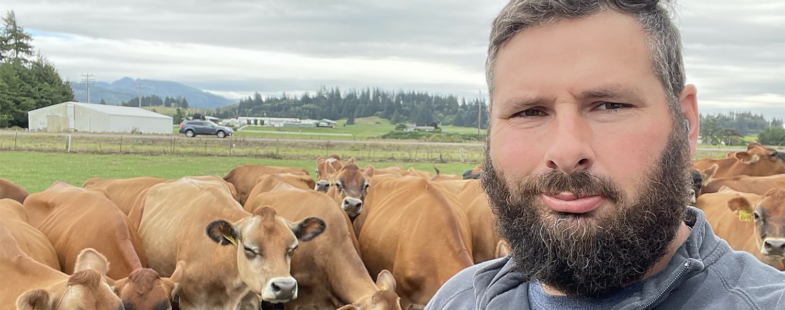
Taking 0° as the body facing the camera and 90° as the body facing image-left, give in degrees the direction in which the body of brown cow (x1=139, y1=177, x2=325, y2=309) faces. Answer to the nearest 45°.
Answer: approximately 315°

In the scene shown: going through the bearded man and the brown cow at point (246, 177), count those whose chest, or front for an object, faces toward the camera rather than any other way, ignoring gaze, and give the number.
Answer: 1

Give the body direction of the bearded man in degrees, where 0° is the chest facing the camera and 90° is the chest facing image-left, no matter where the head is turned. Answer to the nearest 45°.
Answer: approximately 0°

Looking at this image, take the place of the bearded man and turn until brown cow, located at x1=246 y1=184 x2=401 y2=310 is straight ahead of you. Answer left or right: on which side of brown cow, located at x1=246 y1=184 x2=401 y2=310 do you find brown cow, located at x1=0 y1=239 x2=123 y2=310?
left
